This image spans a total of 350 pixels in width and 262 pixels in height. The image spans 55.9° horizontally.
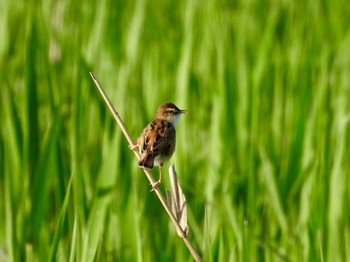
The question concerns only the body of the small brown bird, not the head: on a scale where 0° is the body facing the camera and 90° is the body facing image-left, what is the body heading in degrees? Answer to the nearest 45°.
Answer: approximately 225°
